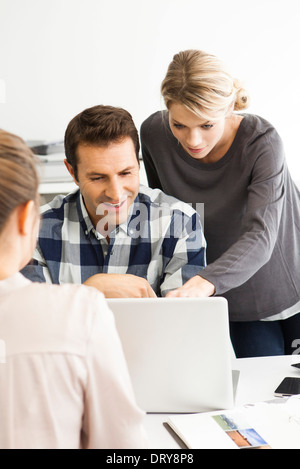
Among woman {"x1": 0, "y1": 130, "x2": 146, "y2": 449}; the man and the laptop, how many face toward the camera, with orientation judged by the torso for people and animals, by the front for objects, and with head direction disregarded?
1

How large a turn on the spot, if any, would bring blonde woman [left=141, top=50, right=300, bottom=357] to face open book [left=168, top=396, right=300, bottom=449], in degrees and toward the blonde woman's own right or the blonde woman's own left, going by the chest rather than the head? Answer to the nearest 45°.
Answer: approximately 45° to the blonde woman's own left

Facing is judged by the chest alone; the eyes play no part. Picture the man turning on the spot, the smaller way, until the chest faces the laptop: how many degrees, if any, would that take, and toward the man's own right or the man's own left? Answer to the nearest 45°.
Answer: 0° — they already face it

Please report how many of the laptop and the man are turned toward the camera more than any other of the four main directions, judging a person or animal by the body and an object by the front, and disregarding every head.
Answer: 1

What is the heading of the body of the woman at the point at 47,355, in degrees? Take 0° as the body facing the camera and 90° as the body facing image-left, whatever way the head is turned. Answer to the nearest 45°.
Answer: approximately 180°

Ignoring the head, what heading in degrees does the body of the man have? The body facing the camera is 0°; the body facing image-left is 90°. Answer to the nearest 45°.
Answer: approximately 0°

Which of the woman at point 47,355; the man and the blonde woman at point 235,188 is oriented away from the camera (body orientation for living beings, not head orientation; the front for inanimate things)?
the woman

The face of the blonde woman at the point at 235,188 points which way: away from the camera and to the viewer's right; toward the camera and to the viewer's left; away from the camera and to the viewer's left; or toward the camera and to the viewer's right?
toward the camera and to the viewer's left

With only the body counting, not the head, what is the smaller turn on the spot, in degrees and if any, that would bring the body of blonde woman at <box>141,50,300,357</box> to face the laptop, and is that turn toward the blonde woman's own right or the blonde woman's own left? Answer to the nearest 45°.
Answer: approximately 45° to the blonde woman's own left

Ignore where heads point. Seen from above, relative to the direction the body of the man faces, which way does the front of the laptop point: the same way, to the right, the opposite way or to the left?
the opposite way

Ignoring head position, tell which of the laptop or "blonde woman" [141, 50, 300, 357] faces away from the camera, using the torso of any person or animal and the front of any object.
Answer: the laptop

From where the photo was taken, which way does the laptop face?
away from the camera
